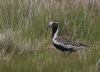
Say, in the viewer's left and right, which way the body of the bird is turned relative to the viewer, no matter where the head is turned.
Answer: facing to the left of the viewer
